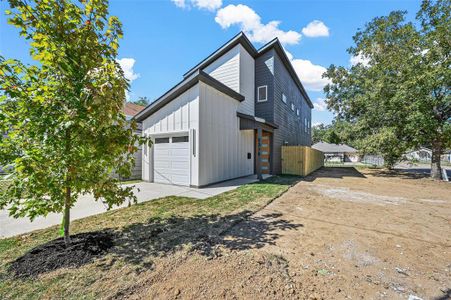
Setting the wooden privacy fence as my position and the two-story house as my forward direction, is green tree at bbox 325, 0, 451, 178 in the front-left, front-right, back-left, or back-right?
back-left

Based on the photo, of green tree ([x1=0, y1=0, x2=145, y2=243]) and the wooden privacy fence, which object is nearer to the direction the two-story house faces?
the green tree

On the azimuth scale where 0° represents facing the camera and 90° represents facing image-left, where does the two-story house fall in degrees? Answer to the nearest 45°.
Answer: approximately 45°

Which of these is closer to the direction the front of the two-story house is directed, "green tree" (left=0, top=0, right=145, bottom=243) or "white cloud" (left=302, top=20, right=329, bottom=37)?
the green tree

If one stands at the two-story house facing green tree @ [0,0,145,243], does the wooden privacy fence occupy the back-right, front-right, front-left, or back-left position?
back-left

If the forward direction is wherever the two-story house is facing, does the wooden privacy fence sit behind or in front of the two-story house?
behind

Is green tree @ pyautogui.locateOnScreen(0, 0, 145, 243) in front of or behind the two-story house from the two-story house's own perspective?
in front

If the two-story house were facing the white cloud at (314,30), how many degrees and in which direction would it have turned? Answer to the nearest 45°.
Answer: approximately 180°

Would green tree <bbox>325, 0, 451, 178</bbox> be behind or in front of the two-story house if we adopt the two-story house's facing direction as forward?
behind
